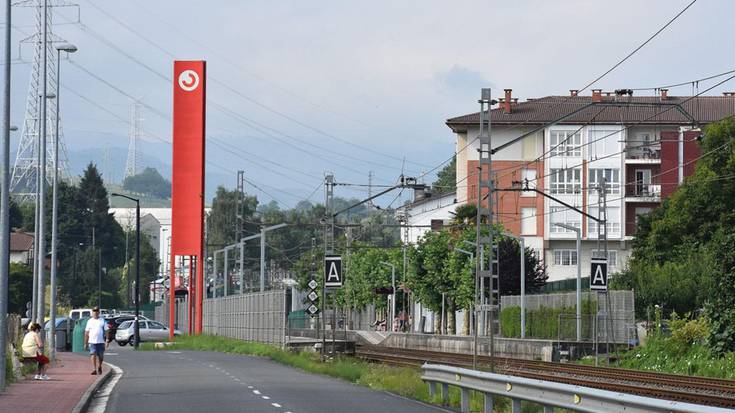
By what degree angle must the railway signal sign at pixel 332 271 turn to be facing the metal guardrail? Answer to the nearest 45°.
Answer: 0° — it already faces it

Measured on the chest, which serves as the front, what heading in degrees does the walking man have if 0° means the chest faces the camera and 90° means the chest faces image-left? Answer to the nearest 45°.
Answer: approximately 0°

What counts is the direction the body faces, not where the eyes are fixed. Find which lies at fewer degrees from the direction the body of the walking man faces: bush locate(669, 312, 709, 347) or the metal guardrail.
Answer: the metal guardrail

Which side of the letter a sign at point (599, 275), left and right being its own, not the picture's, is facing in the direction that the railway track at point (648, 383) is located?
front

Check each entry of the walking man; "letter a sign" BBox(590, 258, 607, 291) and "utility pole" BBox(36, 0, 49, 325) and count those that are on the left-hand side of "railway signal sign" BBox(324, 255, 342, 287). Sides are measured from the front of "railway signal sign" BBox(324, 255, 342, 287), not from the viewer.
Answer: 1

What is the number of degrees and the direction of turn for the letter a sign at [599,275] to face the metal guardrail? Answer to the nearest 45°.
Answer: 0° — it already faces it

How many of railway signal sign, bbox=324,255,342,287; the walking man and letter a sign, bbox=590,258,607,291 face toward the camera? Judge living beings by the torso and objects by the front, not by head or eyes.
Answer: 3

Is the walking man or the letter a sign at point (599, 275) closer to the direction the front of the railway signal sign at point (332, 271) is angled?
the walking man

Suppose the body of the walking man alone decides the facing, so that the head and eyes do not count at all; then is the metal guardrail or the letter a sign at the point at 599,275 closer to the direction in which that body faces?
the metal guardrail

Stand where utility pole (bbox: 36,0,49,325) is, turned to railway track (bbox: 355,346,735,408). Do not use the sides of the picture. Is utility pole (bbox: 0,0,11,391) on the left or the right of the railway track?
right

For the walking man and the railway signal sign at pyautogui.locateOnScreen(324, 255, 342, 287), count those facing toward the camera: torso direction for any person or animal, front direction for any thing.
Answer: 2
